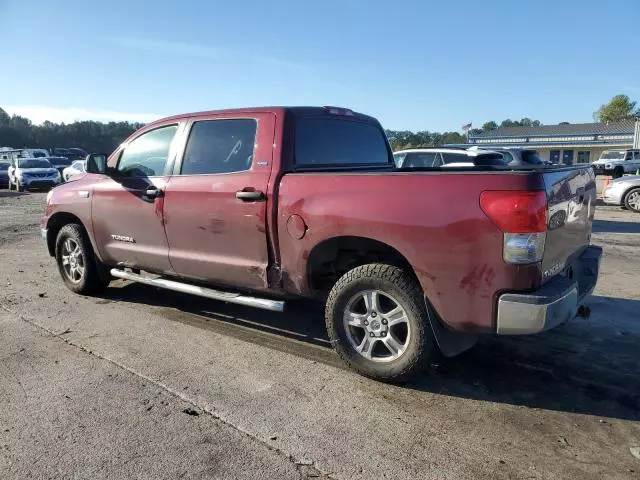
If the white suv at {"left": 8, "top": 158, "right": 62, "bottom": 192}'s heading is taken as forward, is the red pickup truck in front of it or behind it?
in front

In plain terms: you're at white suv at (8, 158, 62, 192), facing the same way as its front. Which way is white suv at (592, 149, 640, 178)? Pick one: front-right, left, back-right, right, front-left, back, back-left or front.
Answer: front-left

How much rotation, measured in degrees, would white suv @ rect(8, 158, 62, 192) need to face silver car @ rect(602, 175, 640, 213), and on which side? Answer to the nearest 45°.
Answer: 0° — it already faces it

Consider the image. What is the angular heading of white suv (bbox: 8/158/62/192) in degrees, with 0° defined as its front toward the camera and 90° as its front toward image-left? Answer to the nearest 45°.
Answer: approximately 315°

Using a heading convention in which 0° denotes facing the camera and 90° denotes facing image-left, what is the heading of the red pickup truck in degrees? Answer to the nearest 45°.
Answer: approximately 135°

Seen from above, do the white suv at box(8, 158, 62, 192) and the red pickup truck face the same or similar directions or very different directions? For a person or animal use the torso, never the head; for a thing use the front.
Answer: very different directions

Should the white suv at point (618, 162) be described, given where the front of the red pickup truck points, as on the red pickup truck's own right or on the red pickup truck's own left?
on the red pickup truck's own right

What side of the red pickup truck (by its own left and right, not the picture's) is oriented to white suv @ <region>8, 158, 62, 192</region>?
front

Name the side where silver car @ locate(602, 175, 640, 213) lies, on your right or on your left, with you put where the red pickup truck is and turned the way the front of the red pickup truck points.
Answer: on your right
